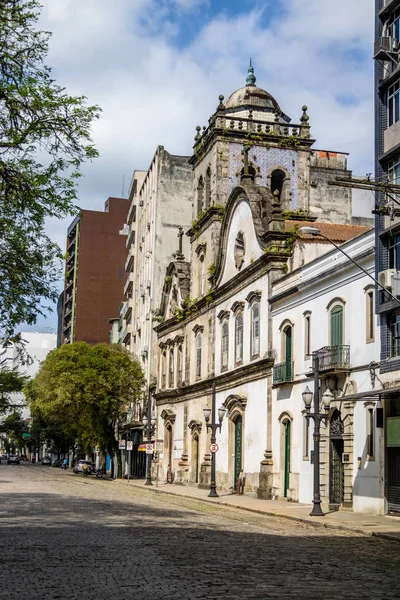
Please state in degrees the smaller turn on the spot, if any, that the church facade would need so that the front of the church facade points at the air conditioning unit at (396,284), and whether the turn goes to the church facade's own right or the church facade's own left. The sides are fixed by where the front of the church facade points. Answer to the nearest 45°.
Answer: approximately 45° to the church facade's own left

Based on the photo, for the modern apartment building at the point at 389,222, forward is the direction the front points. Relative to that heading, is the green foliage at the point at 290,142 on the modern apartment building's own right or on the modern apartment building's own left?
on the modern apartment building's own right

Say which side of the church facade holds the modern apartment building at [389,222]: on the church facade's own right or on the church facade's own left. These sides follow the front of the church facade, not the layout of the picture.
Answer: on the church facade's own left

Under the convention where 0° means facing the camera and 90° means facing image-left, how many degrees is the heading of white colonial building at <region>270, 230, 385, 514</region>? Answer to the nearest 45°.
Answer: approximately 45°

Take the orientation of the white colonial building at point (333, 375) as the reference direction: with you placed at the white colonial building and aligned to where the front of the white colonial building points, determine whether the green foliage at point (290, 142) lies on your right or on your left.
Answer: on your right

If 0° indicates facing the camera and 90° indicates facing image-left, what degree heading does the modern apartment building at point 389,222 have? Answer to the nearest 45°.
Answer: approximately 45°

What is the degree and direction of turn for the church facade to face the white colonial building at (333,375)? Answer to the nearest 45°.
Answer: approximately 45° to its left

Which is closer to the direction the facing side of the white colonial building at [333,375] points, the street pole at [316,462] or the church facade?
the street pole
